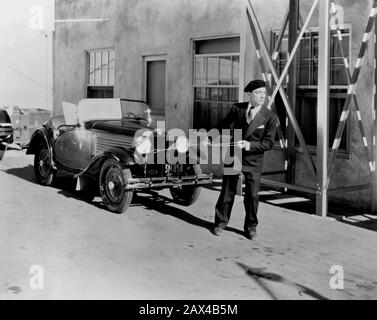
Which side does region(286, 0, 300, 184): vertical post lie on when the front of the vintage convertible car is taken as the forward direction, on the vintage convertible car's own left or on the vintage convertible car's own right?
on the vintage convertible car's own left

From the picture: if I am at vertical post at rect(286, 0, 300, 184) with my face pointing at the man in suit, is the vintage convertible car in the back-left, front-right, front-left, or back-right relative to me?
front-right

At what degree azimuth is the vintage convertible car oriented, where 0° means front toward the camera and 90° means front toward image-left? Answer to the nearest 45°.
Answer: approximately 315°

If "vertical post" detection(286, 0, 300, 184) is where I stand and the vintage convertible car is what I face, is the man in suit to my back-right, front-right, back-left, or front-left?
front-left

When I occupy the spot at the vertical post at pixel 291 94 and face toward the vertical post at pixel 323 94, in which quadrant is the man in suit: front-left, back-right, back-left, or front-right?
front-right

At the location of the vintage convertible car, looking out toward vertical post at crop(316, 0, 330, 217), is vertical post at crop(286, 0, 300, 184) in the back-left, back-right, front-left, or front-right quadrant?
front-left

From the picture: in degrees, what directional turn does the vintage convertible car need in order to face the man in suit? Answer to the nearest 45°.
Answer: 0° — it already faces them

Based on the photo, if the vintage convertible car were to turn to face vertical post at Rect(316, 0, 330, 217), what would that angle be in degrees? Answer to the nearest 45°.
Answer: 0° — it already faces it
